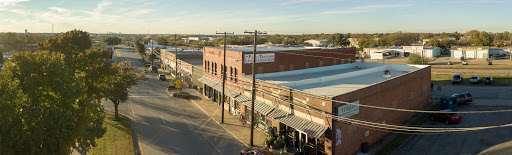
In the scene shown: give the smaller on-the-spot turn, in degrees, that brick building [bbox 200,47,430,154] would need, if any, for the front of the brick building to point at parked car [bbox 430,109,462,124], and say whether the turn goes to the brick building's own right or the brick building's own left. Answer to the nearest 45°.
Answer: approximately 135° to the brick building's own left

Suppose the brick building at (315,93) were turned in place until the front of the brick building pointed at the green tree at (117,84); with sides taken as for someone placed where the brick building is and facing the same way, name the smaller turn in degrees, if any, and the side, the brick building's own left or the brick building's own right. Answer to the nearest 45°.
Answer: approximately 45° to the brick building's own right

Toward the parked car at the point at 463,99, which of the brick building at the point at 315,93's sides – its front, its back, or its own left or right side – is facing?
back

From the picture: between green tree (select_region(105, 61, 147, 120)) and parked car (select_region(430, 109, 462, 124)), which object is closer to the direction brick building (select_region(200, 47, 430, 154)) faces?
the green tree

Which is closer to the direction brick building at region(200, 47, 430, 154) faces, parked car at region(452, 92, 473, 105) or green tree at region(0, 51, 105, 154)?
the green tree

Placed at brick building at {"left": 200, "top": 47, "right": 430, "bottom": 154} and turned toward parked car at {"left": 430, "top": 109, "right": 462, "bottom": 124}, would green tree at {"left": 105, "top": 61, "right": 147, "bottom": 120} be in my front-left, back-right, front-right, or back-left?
back-left

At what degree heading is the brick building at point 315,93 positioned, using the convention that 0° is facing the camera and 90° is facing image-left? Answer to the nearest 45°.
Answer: approximately 45°
